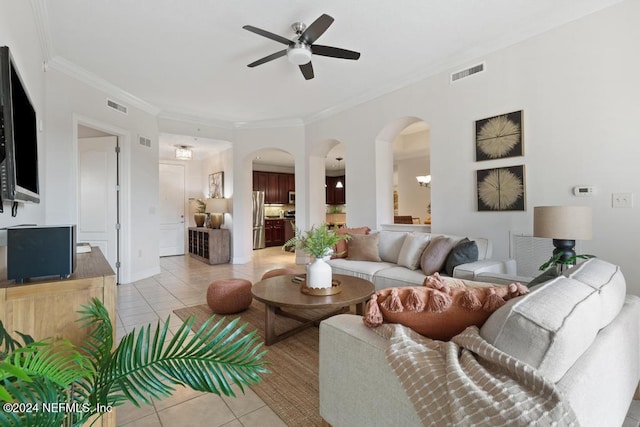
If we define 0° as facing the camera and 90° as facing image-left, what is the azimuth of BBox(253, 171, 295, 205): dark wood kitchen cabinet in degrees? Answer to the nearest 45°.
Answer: approximately 0°

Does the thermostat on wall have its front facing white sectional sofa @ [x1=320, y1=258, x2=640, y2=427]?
yes

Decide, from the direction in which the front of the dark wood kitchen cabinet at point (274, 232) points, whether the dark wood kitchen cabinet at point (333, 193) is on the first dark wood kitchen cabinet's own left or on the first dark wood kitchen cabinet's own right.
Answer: on the first dark wood kitchen cabinet's own left

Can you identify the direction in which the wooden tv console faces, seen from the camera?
facing to the right of the viewer

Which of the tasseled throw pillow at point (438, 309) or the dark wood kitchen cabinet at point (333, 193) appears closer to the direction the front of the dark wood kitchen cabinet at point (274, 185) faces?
the tasseled throw pillow

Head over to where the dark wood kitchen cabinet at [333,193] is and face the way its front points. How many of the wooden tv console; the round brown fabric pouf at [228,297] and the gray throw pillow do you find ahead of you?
3

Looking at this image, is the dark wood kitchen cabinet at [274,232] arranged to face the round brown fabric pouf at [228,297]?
yes

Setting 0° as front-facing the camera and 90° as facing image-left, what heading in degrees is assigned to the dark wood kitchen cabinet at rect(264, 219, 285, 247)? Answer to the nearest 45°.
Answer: approximately 0°

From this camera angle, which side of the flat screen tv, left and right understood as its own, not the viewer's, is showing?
right

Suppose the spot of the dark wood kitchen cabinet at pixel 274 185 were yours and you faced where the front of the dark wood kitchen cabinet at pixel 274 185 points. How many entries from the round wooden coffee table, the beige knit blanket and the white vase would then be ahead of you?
3

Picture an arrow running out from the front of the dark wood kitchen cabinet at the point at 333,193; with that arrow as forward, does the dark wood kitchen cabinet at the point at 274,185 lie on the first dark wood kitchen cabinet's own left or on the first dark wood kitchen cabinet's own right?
on the first dark wood kitchen cabinet's own right

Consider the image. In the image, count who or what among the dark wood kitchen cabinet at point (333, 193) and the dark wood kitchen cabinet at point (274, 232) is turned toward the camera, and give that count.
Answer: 2

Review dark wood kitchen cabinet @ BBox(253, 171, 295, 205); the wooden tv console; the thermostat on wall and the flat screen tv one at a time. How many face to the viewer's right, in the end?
2
